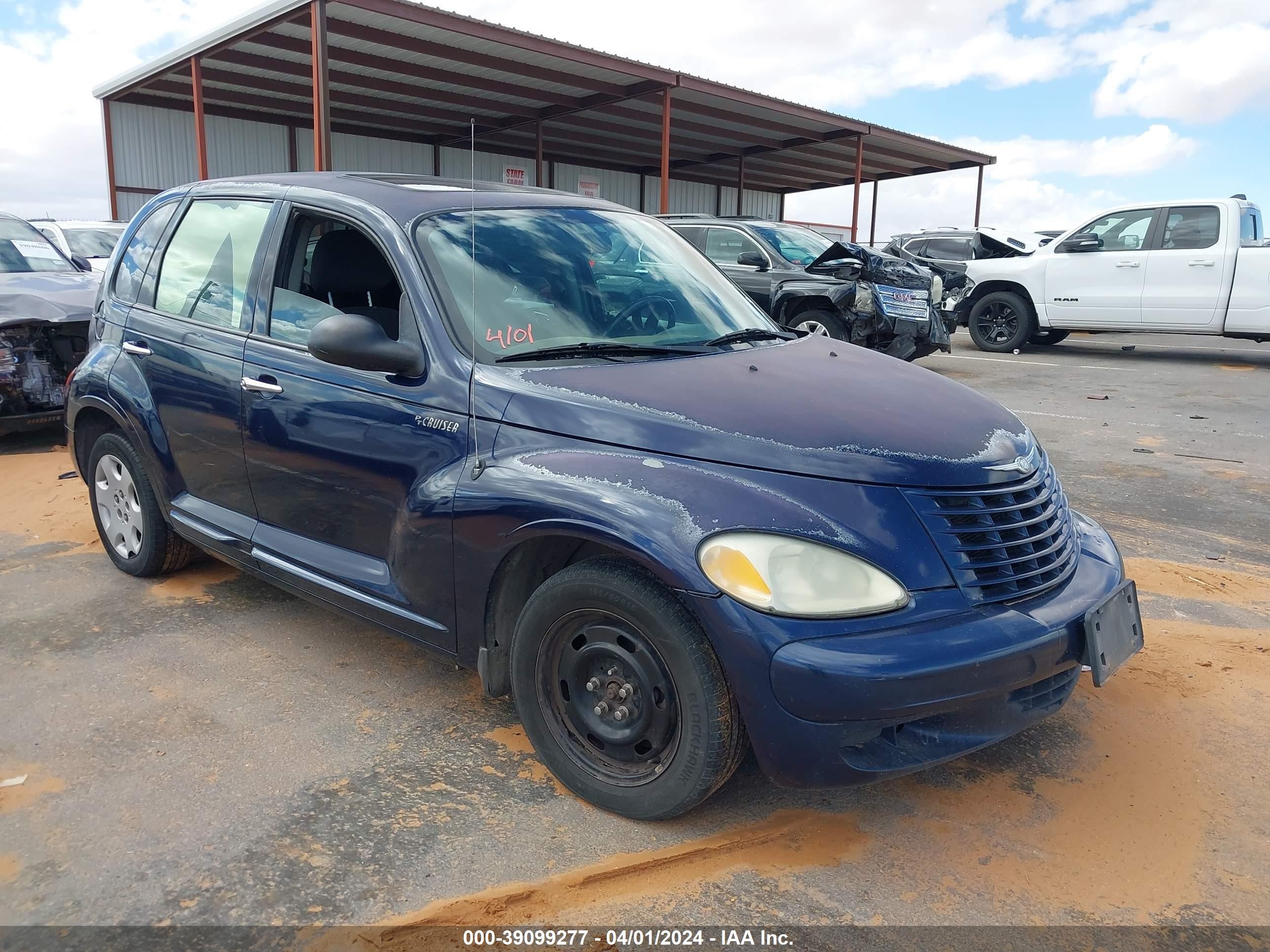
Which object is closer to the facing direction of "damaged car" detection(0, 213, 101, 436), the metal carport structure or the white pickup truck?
the white pickup truck

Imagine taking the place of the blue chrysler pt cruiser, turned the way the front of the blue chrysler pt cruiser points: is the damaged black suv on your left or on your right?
on your left

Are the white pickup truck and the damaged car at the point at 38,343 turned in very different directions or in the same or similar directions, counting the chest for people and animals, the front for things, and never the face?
very different directions

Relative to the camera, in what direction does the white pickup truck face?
facing to the left of the viewer

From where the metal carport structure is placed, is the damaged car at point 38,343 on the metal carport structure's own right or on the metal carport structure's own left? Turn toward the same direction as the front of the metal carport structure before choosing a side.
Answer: on the metal carport structure's own right

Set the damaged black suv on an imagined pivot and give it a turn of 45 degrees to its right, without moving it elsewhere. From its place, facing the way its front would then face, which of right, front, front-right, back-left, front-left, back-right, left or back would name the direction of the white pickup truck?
back-left

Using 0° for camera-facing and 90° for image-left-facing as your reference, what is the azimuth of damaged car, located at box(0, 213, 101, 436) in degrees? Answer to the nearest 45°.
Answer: approximately 315°

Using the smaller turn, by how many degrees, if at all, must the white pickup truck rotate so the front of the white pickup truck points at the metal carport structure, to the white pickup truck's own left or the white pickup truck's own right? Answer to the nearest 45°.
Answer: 0° — it already faces it

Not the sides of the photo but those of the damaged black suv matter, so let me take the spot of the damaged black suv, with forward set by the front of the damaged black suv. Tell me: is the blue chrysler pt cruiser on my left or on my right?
on my right

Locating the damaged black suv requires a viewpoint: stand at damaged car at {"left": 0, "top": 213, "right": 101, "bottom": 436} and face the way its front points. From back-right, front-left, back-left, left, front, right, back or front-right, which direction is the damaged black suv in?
front-left

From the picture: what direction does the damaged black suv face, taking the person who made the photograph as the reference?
facing the viewer and to the right of the viewer

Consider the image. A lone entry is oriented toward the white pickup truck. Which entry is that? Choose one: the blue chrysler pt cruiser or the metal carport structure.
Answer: the metal carport structure

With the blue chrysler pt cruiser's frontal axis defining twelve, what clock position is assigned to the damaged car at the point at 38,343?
The damaged car is roughly at 6 o'clock from the blue chrysler pt cruiser.

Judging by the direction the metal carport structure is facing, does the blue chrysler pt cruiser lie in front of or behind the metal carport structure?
in front
